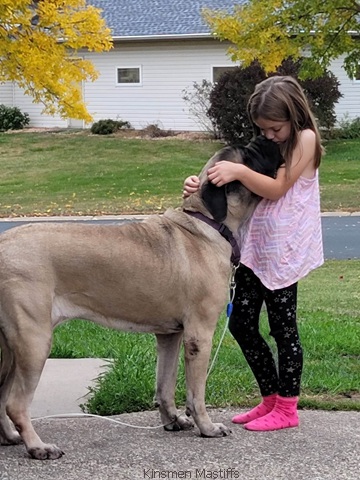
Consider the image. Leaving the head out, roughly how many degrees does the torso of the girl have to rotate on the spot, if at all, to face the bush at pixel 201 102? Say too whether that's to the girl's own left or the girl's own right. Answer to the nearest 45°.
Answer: approximately 90° to the girl's own right

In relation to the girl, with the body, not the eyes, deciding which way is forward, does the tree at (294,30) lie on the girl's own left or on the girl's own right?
on the girl's own right

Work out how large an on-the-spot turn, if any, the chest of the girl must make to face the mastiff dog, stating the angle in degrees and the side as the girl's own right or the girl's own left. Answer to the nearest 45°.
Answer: approximately 45° to the girl's own left

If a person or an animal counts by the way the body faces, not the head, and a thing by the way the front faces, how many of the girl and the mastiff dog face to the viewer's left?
1

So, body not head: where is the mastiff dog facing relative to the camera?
to the viewer's right

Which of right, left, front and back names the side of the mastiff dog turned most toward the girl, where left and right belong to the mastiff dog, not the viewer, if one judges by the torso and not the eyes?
front

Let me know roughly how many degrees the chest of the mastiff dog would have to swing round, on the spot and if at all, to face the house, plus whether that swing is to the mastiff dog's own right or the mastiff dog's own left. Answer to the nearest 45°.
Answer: approximately 90° to the mastiff dog's own left

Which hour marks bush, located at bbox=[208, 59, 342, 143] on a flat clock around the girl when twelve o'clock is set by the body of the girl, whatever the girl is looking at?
The bush is roughly at 3 o'clock from the girl.

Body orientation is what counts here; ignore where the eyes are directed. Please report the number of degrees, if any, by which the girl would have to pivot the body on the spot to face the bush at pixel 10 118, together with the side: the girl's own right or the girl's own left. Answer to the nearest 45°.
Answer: approximately 90° to the girl's own right

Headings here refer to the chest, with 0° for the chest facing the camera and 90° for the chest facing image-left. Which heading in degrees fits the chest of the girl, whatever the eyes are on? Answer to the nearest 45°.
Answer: approximately 90°

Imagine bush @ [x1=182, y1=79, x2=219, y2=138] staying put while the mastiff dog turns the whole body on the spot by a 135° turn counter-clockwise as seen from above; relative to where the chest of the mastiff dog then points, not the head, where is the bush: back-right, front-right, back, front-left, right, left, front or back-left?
front-right

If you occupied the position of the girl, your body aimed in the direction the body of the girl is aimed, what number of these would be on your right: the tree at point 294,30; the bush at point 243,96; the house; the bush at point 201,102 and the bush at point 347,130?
5

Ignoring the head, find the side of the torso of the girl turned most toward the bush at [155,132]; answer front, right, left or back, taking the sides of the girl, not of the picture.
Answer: right

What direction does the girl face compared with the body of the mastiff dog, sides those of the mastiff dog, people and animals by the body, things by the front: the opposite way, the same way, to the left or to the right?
the opposite way
